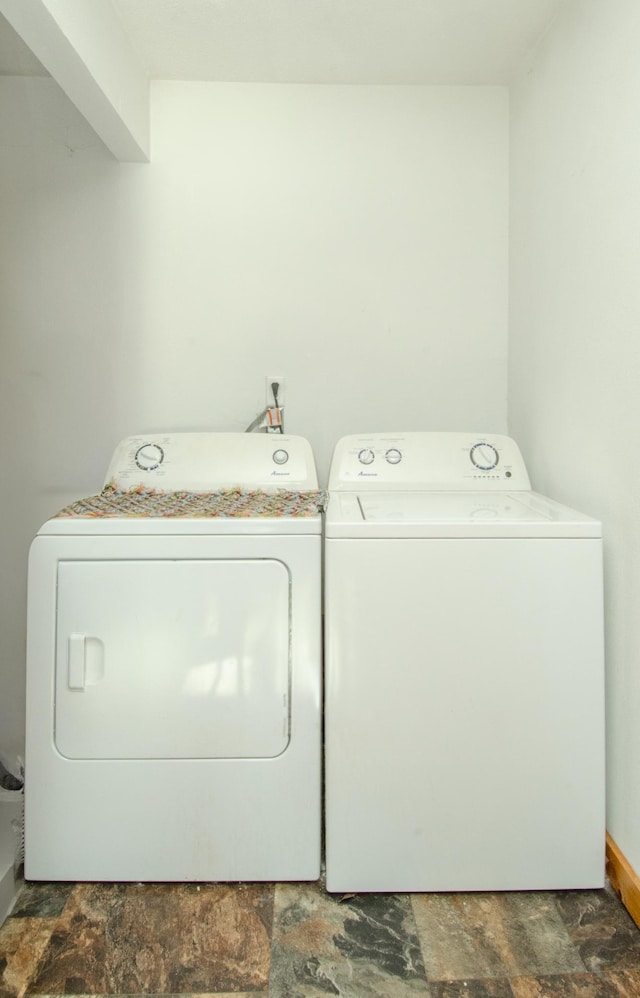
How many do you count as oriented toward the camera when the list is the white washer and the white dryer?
2

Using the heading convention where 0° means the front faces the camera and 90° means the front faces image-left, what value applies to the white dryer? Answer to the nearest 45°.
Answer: approximately 0°

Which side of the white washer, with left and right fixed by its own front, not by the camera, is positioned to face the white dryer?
right

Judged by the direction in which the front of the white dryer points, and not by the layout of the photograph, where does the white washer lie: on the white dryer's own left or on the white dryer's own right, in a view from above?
on the white dryer's own left
